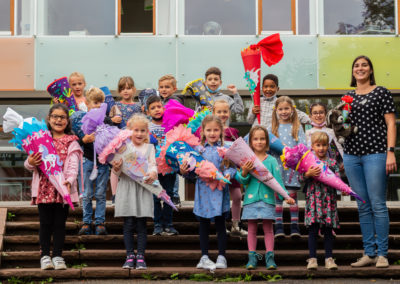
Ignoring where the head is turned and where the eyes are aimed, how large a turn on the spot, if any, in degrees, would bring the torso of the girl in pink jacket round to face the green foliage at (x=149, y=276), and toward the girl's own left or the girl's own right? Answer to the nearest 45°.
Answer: approximately 90° to the girl's own left

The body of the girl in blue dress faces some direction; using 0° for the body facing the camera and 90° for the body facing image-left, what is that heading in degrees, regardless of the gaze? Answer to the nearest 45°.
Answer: approximately 0°

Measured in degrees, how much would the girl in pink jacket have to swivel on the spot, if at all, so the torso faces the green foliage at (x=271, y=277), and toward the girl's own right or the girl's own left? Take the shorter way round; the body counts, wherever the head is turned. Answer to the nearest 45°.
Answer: approximately 90° to the girl's own left

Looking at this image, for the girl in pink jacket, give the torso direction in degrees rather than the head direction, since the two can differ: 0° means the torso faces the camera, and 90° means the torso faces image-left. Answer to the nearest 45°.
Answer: approximately 0°

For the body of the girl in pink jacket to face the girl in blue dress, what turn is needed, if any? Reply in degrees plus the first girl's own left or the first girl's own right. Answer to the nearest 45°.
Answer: approximately 90° to the first girl's own left

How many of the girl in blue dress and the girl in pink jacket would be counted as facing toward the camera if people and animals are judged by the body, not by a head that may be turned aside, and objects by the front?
2
